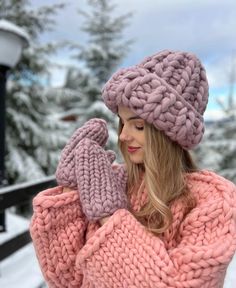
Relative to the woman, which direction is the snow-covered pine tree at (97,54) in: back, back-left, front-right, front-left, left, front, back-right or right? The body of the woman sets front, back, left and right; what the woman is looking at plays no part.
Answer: back-right

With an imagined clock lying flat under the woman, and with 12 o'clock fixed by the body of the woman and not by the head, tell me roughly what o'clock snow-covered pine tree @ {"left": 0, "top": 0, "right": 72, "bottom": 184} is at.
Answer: The snow-covered pine tree is roughly at 4 o'clock from the woman.

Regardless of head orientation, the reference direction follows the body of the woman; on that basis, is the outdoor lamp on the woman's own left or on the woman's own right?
on the woman's own right

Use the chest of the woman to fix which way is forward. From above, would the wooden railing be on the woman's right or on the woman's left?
on the woman's right

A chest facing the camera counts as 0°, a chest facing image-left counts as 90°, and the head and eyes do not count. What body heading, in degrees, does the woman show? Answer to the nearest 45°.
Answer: approximately 45°
